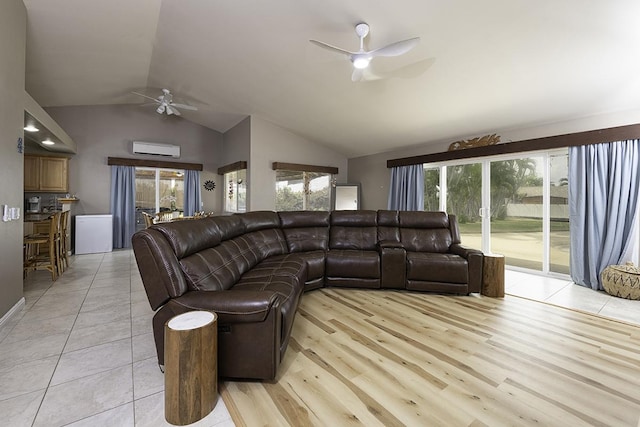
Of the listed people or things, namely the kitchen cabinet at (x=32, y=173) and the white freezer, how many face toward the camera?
2

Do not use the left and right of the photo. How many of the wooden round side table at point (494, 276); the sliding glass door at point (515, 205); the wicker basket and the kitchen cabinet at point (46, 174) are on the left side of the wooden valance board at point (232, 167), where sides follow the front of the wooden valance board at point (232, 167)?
3

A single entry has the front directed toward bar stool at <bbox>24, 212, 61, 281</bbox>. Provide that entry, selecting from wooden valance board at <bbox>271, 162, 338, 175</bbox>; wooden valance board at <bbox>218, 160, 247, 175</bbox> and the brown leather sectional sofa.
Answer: wooden valance board at <bbox>218, 160, 247, 175</bbox>

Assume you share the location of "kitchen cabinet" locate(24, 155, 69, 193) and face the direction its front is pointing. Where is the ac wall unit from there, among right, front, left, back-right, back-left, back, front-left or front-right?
left

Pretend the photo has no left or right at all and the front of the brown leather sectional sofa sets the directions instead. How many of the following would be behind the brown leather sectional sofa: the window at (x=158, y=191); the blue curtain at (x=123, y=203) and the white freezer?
3

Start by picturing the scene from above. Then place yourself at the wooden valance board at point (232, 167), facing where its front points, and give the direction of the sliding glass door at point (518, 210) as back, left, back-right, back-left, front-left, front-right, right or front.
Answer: left

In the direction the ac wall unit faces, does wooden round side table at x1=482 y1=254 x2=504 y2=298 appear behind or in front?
in front

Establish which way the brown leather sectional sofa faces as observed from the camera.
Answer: facing the viewer and to the right of the viewer

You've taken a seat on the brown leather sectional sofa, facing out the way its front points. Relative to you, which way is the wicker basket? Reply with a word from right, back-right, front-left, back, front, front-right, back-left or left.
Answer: front-left

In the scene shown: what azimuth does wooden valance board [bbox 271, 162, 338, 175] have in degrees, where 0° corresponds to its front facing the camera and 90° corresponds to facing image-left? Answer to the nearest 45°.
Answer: approximately 315°

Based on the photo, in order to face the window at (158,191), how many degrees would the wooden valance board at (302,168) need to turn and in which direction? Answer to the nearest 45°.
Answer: approximately 135° to its right
